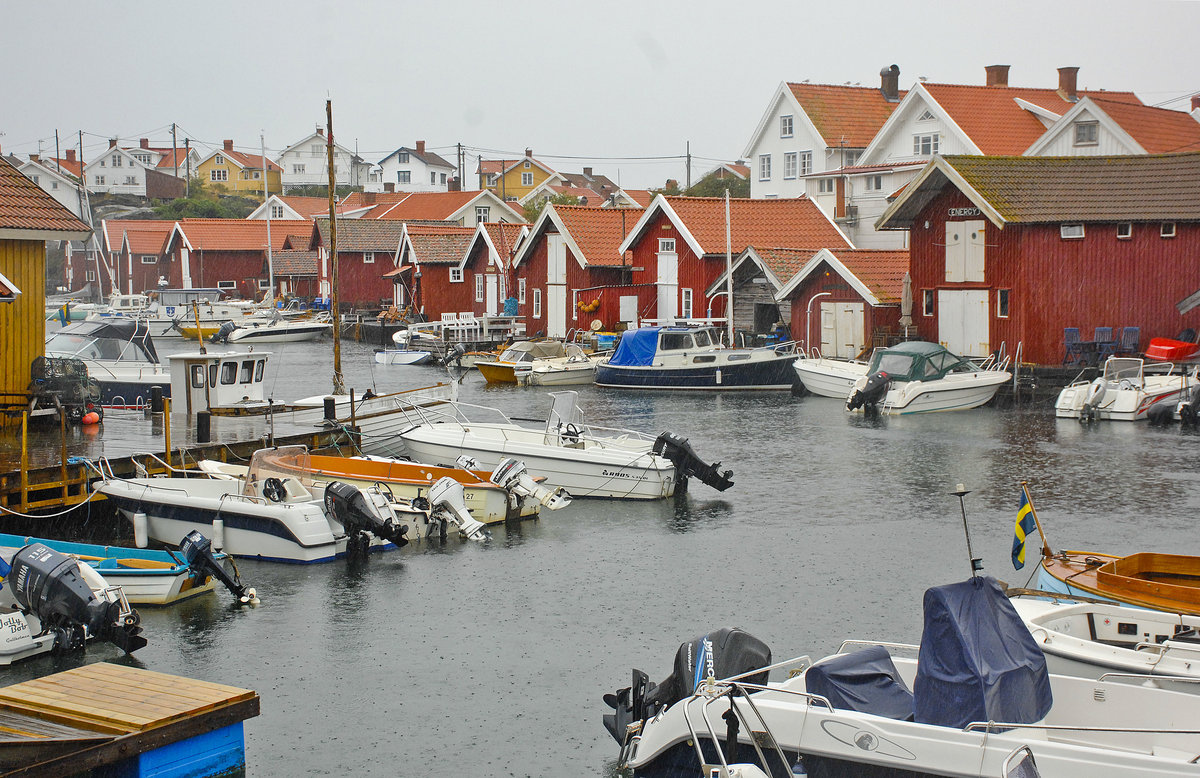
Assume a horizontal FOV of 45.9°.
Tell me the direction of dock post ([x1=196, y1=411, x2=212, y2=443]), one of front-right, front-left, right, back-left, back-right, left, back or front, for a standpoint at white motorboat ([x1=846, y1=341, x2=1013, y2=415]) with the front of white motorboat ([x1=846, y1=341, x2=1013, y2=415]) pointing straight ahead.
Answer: back

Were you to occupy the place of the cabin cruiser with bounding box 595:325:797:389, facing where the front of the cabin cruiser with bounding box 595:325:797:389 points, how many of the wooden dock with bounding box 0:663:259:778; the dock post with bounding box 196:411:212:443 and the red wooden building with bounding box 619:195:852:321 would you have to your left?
1

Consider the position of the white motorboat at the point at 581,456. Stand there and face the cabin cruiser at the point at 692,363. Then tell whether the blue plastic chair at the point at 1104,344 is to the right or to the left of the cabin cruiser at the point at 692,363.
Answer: right

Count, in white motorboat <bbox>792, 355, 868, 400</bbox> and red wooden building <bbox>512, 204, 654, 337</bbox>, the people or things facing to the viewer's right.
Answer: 0

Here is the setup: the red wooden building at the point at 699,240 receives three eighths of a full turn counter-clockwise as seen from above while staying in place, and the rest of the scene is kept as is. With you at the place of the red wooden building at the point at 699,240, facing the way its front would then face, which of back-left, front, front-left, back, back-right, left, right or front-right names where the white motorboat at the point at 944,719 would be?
right

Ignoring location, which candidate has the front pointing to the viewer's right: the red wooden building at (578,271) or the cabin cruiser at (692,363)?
the cabin cruiser

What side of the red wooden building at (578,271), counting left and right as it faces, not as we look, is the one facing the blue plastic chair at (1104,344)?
left

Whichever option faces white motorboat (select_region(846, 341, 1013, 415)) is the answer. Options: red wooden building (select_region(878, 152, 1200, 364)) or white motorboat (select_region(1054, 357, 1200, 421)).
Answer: the red wooden building

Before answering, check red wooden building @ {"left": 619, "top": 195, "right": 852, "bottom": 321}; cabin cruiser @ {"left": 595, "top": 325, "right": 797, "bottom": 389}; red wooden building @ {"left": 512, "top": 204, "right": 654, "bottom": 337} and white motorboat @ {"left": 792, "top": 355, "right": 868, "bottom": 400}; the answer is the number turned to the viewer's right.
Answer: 1

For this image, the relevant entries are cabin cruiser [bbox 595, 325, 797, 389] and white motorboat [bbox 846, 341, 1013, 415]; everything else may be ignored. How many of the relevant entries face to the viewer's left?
0

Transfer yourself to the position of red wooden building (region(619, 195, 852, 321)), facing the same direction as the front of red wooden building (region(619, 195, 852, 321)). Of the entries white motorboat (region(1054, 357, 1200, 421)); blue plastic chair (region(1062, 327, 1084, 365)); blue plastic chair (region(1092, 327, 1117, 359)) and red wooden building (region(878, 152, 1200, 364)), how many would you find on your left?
4

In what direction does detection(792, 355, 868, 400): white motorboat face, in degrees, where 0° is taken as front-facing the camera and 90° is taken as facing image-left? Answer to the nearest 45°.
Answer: approximately 90°

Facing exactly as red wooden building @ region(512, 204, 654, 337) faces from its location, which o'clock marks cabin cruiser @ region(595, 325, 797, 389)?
The cabin cruiser is roughly at 10 o'clock from the red wooden building.
